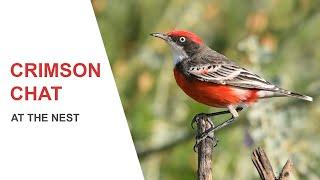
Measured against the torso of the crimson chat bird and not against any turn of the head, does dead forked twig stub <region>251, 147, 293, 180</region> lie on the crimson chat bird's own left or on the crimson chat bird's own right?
on the crimson chat bird's own left

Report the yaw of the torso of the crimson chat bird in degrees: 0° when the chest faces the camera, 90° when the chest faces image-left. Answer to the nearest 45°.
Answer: approximately 90°
